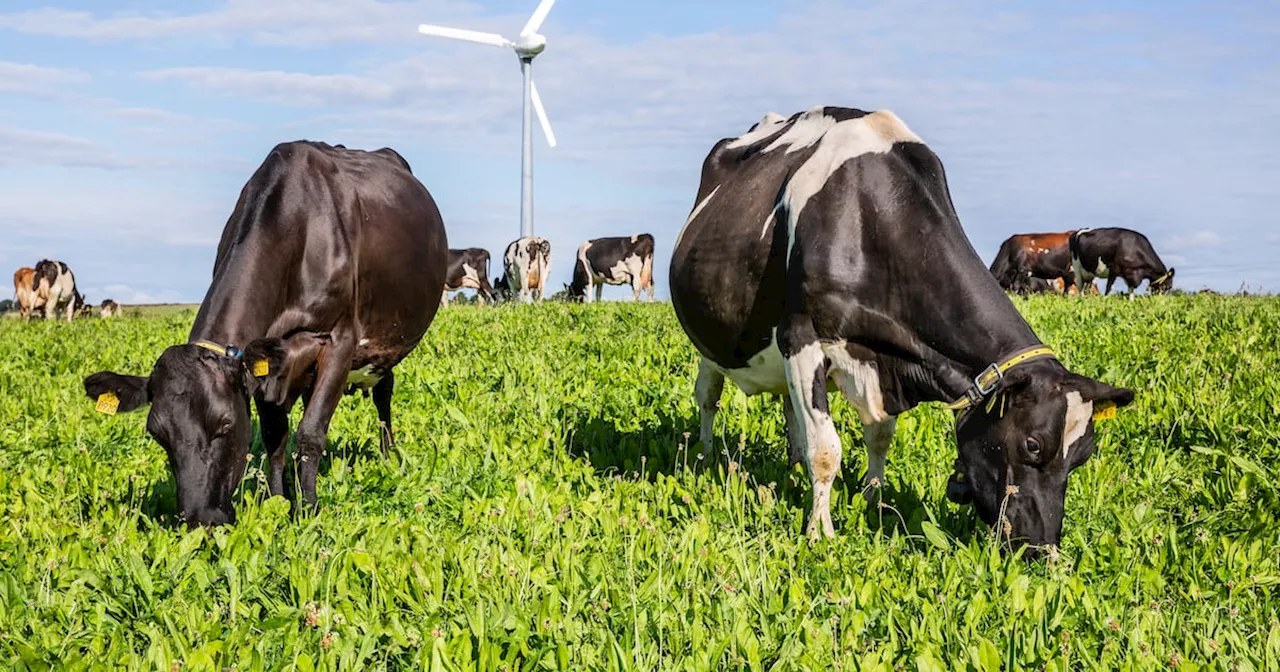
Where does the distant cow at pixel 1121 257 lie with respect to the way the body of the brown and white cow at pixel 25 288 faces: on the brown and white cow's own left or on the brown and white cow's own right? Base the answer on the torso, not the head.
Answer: on the brown and white cow's own right

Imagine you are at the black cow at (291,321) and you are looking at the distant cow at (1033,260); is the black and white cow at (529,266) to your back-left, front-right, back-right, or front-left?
front-left

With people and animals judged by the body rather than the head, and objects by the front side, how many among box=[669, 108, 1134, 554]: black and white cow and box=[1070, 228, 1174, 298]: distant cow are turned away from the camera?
0

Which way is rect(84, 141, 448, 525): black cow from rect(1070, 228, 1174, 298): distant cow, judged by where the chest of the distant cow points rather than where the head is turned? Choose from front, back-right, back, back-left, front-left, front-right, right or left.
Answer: right

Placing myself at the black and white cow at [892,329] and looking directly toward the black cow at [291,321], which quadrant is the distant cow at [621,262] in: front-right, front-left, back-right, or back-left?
front-right

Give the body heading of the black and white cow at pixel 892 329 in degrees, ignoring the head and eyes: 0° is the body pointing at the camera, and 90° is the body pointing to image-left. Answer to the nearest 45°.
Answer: approximately 315°

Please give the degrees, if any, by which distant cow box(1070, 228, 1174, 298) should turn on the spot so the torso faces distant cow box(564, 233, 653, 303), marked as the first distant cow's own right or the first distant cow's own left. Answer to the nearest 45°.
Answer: approximately 180°

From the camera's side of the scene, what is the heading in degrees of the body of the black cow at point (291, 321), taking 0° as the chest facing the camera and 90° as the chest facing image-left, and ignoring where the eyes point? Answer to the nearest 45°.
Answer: approximately 45°

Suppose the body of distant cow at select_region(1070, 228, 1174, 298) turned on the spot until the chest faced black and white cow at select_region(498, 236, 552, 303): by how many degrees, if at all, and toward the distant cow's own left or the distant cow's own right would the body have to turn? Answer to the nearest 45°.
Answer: approximately 180°

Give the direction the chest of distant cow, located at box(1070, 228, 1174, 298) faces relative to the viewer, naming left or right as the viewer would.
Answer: facing to the right of the viewer
